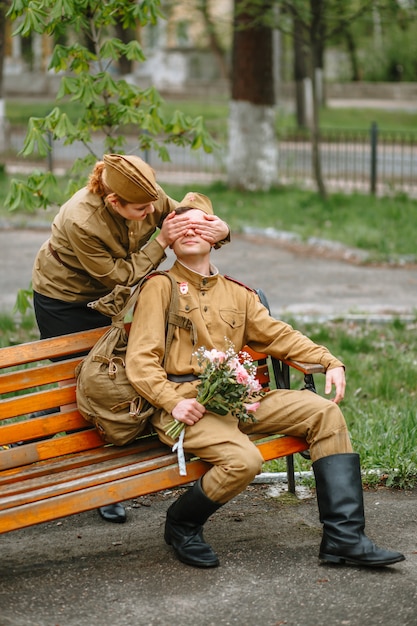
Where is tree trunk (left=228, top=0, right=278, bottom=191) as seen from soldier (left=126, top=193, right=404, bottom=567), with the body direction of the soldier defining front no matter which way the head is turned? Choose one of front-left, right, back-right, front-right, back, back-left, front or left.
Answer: back-left

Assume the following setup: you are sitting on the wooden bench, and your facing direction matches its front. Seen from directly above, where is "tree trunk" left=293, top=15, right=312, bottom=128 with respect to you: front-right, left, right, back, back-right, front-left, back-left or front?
back-left

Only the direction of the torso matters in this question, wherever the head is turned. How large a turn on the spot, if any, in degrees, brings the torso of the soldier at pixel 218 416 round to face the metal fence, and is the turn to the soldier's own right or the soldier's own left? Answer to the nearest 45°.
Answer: approximately 135° to the soldier's own left

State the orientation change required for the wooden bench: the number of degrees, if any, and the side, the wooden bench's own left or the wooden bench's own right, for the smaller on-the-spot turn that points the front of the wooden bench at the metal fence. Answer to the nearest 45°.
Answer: approximately 135° to the wooden bench's own left

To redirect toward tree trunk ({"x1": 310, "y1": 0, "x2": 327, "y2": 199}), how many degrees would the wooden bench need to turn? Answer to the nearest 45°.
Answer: approximately 135° to its left

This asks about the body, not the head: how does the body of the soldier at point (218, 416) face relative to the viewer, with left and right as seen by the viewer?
facing the viewer and to the right of the viewer
